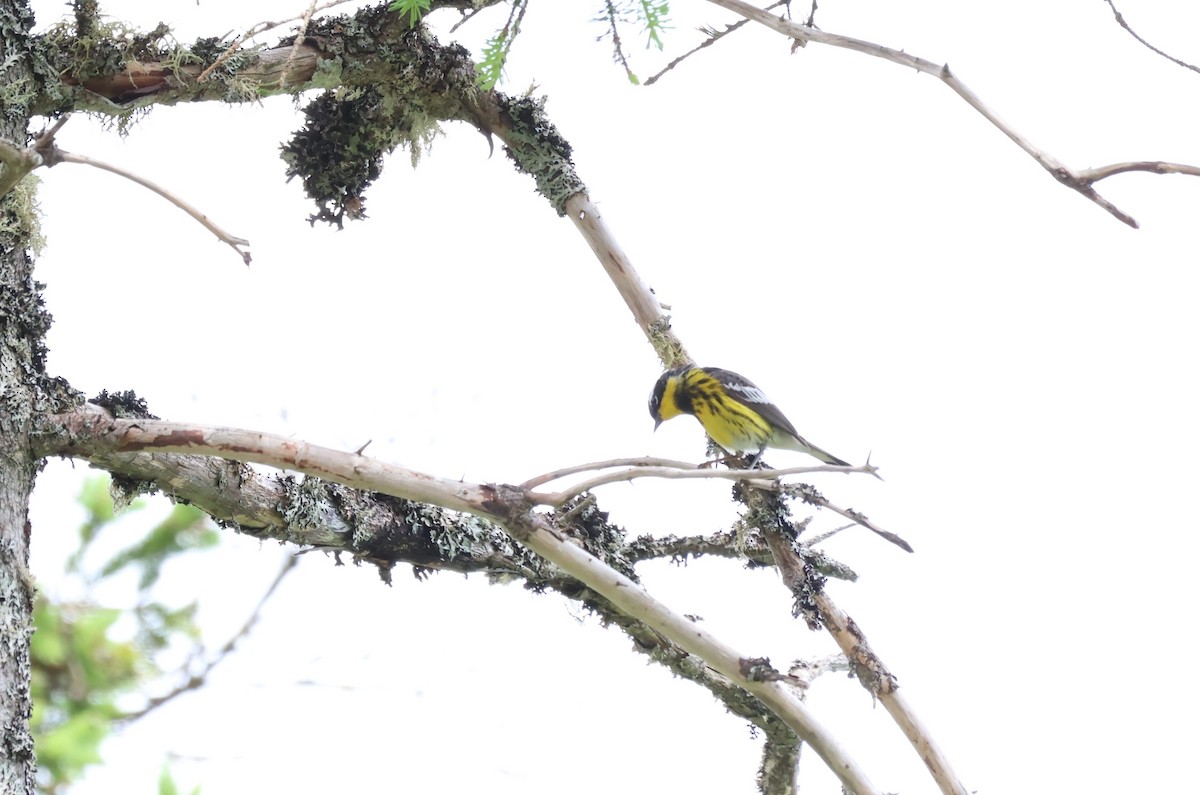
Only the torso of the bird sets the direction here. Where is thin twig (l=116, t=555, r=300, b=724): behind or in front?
in front

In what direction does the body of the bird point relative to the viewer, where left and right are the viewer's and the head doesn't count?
facing to the left of the viewer

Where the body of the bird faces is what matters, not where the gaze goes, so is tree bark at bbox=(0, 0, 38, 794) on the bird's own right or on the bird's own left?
on the bird's own right

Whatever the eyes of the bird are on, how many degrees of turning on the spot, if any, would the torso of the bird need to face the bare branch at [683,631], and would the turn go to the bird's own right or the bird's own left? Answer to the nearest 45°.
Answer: approximately 90° to the bird's own left

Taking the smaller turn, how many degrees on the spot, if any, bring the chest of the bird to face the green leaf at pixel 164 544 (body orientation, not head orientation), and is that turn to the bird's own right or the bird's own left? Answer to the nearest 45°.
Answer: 0° — it already faces it

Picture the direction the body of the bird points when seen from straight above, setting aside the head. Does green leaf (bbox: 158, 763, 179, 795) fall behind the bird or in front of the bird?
in front
